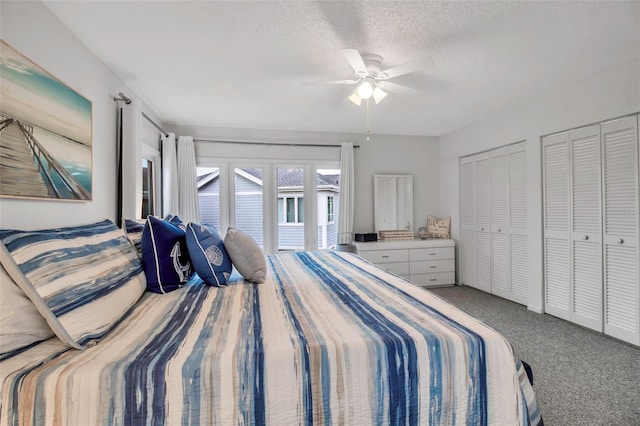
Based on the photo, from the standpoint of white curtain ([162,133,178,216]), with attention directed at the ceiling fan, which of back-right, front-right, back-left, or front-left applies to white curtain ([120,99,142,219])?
front-right

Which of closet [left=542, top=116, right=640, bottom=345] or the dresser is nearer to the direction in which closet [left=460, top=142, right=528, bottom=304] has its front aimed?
the dresser

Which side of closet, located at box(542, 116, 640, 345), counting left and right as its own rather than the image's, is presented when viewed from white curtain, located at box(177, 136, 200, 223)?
front

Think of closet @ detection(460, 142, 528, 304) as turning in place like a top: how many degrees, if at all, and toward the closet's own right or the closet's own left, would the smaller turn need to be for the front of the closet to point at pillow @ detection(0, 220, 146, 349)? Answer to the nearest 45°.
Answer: approximately 45° to the closet's own left

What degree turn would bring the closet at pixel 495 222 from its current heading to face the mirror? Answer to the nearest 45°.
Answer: approximately 45° to its right

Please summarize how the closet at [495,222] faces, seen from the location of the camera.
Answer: facing the viewer and to the left of the viewer

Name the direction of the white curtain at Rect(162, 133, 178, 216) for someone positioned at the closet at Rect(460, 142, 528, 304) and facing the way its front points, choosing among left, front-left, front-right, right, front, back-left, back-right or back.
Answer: front

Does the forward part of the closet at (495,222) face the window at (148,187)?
yes

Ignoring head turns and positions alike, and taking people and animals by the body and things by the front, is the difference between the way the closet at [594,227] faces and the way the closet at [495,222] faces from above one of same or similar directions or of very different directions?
same or similar directions

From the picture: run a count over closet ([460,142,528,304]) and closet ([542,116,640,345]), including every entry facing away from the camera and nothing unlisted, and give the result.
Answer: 0

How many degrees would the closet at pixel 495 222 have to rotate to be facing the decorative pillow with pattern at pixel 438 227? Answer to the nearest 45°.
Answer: approximately 90° to its right

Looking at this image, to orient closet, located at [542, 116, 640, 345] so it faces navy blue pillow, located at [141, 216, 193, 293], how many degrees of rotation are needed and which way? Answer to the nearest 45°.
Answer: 0° — it already faces it

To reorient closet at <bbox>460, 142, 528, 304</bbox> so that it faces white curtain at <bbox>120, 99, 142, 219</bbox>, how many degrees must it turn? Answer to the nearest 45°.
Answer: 0° — it already faces it

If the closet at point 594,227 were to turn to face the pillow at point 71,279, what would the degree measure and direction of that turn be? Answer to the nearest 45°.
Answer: approximately 45° to its left
